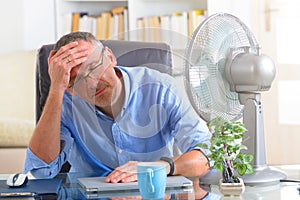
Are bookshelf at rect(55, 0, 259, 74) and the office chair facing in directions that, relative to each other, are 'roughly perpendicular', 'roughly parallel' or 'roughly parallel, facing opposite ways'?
roughly parallel

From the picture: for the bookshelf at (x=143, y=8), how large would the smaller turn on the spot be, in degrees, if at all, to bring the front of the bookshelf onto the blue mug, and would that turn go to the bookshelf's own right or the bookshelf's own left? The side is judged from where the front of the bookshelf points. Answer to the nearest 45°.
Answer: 0° — it already faces it

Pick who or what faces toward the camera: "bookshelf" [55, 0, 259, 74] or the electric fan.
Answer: the bookshelf

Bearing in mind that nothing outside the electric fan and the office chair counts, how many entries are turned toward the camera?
1

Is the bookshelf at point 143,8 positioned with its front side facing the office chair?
yes

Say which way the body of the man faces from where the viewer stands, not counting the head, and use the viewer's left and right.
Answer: facing the viewer

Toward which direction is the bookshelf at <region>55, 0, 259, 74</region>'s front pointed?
toward the camera

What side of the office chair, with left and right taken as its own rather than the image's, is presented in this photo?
front

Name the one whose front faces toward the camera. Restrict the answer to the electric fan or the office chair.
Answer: the office chair

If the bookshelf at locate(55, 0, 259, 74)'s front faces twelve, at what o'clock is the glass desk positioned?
The glass desk is roughly at 12 o'clock from the bookshelf.

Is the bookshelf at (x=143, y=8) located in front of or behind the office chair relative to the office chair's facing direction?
behind

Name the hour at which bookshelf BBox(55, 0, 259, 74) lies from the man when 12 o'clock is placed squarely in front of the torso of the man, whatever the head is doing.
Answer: The bookshelf is roughly at 6 o'clock from the man.

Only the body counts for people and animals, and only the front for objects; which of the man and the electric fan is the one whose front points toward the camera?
the man
